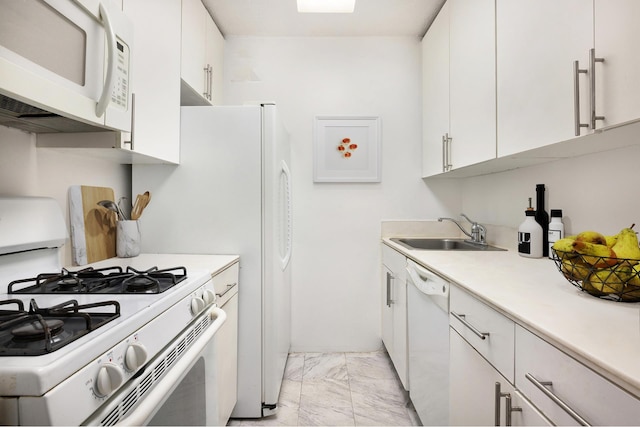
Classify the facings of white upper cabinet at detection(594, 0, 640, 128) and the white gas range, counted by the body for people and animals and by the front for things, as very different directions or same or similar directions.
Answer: very different directions

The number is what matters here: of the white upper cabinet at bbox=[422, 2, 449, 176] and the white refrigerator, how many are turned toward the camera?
0

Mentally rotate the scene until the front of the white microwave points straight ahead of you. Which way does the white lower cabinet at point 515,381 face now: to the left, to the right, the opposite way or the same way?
the opposite way

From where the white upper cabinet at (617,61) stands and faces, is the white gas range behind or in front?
in front

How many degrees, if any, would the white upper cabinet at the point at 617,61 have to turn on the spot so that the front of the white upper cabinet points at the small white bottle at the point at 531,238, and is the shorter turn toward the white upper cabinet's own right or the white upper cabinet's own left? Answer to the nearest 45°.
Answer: approximately 90° to the white upper cabinet's own right

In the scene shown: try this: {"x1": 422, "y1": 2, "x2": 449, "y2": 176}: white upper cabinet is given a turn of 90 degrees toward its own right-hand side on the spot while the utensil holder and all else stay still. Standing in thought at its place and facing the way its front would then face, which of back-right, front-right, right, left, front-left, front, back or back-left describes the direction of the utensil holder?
back-left

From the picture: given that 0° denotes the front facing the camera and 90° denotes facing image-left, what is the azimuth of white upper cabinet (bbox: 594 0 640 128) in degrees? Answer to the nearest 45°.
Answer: approximately 45°

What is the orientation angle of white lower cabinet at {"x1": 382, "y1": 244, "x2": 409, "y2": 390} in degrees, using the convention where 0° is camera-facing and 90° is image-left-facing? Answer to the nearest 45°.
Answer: approximately 90°

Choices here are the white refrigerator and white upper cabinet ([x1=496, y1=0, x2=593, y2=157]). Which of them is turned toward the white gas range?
the white upper cabinet

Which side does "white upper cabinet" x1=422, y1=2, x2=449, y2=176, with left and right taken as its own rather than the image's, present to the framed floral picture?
front

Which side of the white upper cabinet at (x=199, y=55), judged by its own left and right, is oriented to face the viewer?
right

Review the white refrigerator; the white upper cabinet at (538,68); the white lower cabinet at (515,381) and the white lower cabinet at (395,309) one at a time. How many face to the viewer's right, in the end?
1

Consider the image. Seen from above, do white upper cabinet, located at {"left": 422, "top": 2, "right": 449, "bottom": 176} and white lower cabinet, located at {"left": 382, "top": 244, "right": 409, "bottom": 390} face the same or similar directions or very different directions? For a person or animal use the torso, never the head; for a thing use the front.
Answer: same or similar directions

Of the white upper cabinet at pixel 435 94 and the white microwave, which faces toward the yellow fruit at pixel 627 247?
the white microwave

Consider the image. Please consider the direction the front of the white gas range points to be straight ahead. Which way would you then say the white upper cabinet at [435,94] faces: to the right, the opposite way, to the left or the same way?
the opposite way

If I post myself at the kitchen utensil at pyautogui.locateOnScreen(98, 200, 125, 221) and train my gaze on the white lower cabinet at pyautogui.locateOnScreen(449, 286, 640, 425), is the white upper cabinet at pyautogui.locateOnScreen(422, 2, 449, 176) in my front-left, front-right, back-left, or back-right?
front-left

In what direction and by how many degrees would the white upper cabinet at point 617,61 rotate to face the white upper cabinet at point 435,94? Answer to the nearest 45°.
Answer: approximately 90° to its right

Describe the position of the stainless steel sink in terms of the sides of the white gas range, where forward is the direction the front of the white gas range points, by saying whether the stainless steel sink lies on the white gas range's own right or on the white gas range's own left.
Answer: on the white gas range's own left

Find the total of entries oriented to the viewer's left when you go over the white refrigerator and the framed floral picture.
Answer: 0

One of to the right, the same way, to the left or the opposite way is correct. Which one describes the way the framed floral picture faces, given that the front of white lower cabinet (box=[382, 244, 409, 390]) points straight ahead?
to the left

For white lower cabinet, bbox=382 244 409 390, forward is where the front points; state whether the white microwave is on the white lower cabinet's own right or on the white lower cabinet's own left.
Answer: on the white lower cabinet's own left

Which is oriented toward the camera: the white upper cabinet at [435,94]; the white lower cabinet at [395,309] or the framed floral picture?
the framed floral picture
